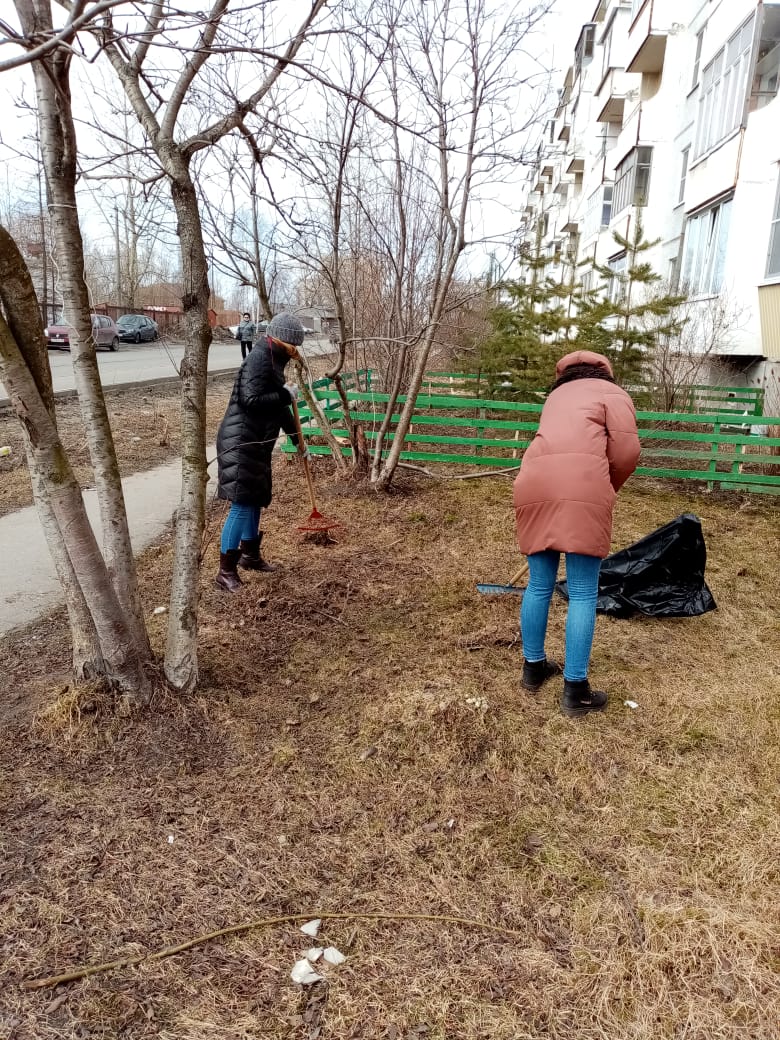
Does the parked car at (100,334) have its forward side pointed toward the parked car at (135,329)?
no

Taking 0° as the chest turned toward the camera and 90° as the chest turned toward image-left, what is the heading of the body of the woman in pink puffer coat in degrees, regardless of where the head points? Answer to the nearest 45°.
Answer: approximately 225°

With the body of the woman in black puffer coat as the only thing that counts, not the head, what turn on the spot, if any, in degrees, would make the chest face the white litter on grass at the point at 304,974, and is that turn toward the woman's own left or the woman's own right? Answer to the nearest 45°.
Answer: approximately 90° to the woman's own right

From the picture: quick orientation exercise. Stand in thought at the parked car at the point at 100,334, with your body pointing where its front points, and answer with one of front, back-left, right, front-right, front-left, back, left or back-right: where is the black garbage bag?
front-left

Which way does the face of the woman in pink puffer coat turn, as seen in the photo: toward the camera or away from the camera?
away from the camera

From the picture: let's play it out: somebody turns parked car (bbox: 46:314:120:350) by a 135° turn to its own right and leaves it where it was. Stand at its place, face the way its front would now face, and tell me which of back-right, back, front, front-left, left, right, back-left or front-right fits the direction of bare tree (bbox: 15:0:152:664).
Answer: back

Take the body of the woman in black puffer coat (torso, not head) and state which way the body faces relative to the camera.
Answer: to the viewer's right

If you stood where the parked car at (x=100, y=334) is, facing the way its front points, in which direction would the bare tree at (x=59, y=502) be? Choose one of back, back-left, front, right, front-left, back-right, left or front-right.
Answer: front-left

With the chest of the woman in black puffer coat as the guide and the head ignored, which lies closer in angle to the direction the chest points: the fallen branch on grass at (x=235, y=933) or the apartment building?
the apartment building

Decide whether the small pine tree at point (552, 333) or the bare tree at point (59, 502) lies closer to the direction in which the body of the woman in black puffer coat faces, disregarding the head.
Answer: the small pine tree

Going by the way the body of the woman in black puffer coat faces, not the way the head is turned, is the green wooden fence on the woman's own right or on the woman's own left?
on the woman's own left

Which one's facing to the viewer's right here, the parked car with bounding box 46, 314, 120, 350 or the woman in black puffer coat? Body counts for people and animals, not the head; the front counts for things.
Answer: the woman in black puffer coat

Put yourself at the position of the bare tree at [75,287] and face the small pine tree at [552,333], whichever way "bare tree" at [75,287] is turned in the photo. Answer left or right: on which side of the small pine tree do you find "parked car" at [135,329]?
left

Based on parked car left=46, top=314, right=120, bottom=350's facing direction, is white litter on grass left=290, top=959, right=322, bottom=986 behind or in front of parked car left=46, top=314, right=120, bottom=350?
in front

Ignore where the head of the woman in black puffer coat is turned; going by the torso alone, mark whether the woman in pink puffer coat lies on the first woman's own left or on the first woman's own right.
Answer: on the first woman's own right

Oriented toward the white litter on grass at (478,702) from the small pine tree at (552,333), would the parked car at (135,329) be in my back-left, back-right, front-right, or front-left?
back-right
